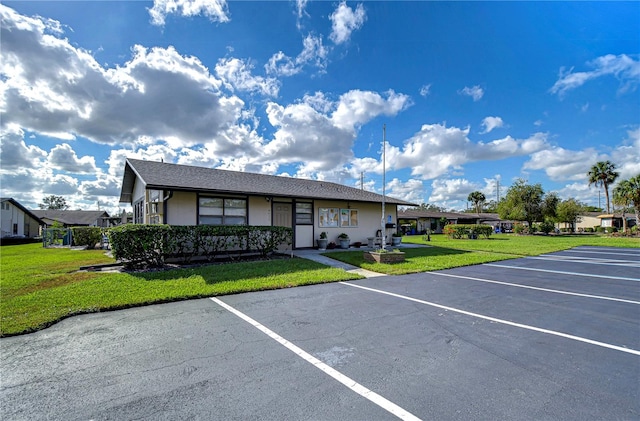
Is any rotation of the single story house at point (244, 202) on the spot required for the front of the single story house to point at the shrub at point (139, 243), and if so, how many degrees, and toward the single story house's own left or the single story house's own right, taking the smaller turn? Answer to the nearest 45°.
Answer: approximately 90° to the single story house's own right

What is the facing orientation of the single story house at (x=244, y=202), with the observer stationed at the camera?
facing the viewer and to the right of the viewer

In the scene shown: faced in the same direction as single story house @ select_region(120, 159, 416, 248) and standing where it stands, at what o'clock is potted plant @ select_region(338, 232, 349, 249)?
The potted plant is roughly at 10 o'clock from the single story house.

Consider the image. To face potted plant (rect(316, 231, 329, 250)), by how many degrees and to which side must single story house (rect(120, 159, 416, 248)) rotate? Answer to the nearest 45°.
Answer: approximately 45° to its left

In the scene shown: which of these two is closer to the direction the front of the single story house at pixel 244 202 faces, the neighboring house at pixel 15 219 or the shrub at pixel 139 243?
the shrub

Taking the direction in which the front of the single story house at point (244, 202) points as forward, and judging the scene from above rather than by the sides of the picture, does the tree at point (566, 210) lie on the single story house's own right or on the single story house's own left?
on the single story house's own left
